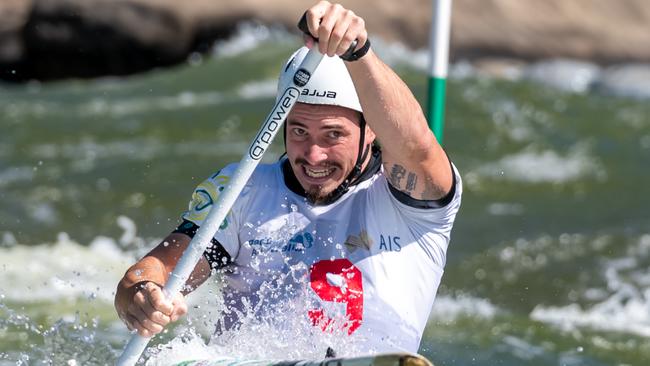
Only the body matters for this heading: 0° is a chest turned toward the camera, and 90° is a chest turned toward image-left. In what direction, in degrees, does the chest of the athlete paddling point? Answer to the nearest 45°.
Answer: approximately 0°

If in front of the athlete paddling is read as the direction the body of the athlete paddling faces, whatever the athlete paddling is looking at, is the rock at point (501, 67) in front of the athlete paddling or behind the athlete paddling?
behind

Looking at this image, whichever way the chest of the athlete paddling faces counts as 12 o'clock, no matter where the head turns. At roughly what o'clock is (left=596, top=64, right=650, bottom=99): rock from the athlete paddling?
The rock is roughly at 7 o'clock from the athlete paddling.
